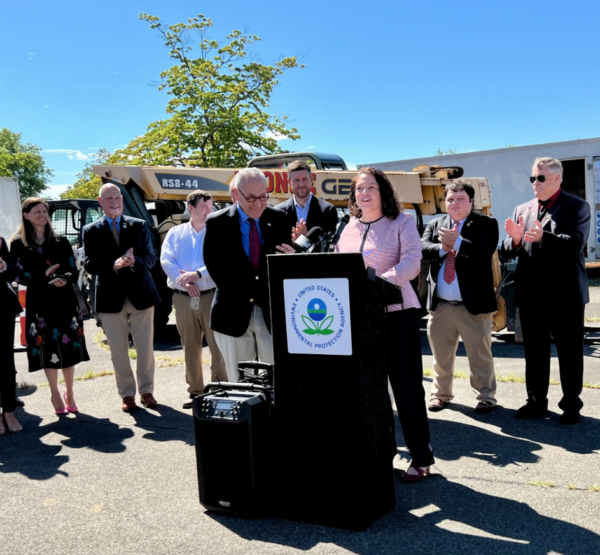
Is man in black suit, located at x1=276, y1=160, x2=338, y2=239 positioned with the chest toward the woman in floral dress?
no

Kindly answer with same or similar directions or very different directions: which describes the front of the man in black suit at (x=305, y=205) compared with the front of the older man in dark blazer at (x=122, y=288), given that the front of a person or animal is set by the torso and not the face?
same or similar directions

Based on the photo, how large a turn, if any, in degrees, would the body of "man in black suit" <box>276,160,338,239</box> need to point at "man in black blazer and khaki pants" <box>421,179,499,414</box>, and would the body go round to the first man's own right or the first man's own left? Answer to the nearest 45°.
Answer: approximately 90° to the first man's own left

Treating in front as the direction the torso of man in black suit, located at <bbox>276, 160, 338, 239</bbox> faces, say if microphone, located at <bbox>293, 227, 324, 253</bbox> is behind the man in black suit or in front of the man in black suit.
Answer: in front

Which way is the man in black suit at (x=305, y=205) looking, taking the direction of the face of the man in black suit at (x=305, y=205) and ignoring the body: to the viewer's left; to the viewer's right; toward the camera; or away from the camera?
toward the camera

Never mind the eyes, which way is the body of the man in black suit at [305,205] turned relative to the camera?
toward the camera

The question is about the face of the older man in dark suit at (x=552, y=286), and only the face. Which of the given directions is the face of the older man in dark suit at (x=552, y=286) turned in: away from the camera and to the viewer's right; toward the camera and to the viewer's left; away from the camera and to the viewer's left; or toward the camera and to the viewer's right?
toward the camera and to the viewer's left

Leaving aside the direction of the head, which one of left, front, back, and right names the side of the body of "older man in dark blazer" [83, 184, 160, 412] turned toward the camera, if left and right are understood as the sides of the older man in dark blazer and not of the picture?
front

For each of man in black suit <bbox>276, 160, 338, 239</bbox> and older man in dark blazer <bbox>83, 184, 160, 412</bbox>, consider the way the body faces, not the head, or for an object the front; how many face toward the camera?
2

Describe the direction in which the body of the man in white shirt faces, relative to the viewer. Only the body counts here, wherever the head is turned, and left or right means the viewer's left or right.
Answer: facing the viewer and to the right of the viewer

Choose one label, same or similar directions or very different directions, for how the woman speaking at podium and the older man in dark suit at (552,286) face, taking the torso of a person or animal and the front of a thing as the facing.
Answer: same or similar directions

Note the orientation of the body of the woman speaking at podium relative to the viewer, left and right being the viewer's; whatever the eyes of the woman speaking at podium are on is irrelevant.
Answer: facing the viewer and to the left of the viewer
